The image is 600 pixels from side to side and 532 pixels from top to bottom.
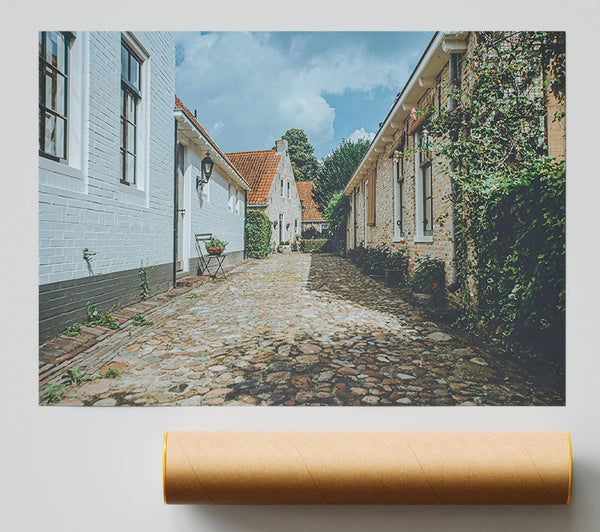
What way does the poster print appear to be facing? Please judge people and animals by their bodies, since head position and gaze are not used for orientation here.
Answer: toward the camera
